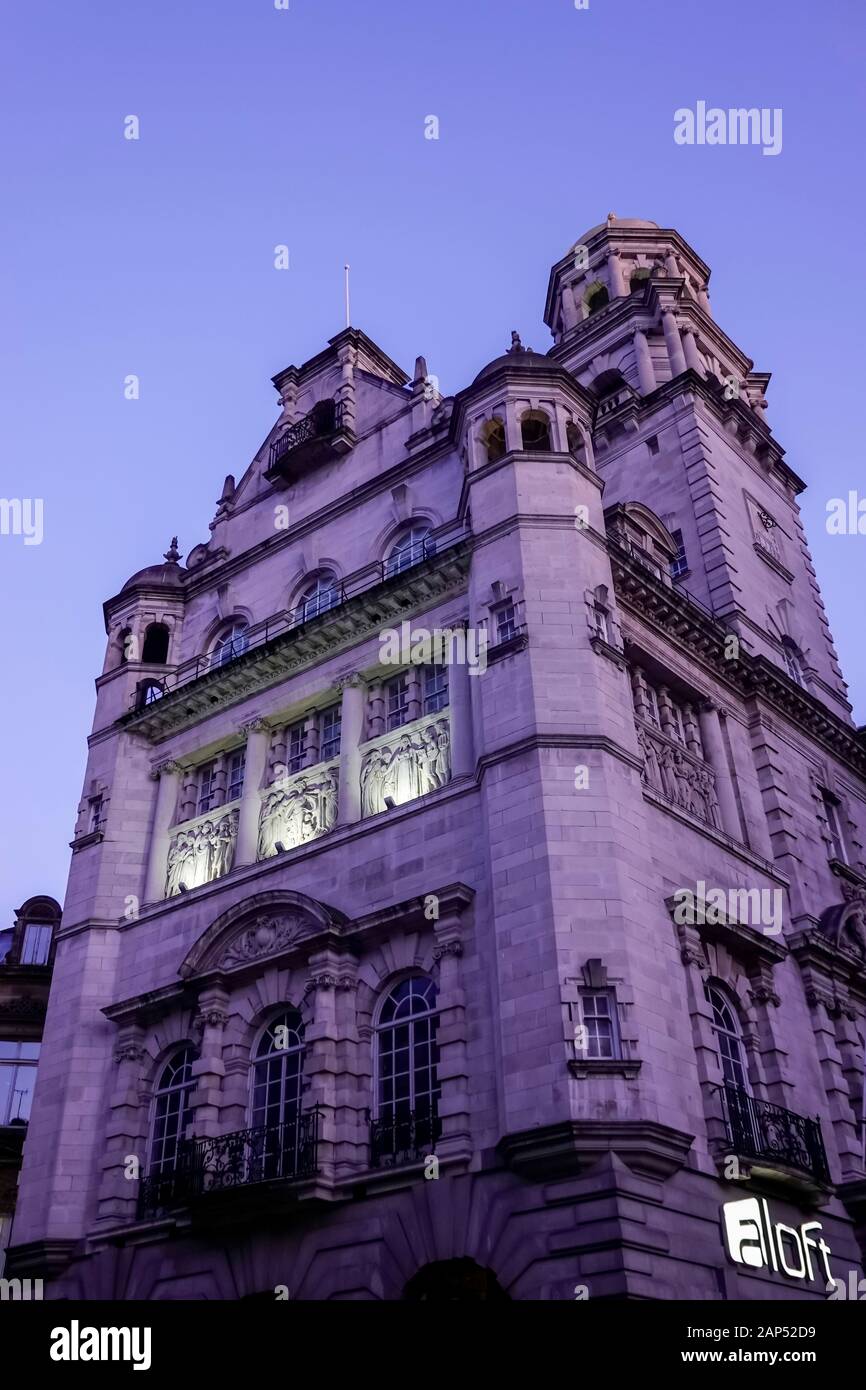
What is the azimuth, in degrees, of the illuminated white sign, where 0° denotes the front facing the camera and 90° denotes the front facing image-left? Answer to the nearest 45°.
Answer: approximately 315°

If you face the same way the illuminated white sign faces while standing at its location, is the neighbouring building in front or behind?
behind

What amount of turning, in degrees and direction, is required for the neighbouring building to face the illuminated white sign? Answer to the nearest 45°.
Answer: approximately 45° to its left
